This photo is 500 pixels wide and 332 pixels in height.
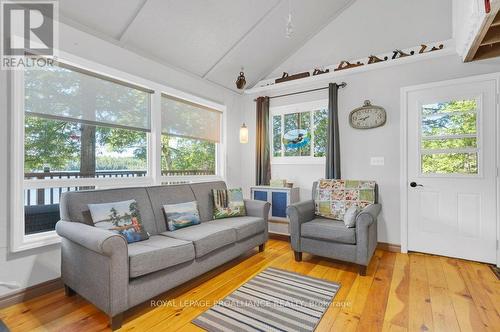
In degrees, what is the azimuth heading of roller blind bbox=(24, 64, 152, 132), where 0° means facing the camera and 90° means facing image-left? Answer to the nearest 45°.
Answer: approximately 315°

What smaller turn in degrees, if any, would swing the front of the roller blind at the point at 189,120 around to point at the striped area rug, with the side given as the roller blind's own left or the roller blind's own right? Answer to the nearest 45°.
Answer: approximately 45° to the roller blind's own right

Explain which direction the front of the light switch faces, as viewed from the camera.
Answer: facing the viewer

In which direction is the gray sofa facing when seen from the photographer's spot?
facing the viewer and to the right of the viewer

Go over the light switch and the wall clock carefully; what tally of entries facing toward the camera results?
2

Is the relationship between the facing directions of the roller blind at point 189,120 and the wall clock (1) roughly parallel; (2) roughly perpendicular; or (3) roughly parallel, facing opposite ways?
roughly perpendicular

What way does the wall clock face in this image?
toward the camera

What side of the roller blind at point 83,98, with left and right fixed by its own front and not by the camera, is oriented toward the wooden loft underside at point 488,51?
front
